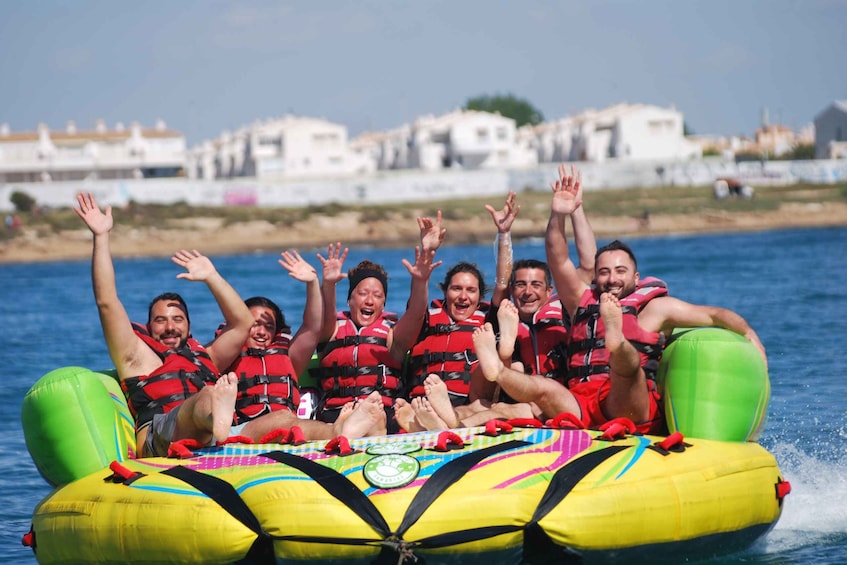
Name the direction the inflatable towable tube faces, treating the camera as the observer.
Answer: facing the viewer
